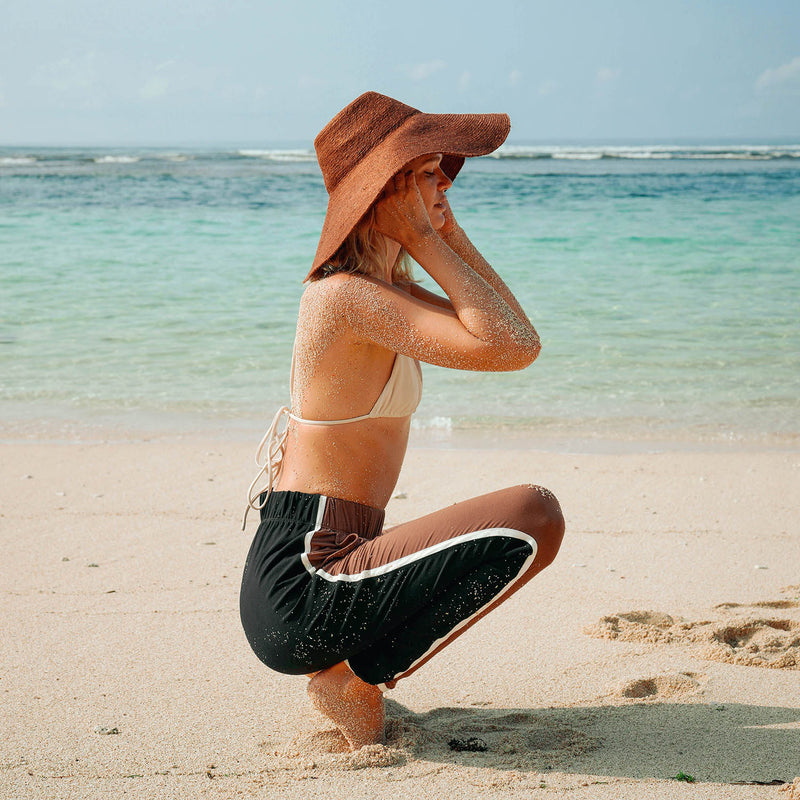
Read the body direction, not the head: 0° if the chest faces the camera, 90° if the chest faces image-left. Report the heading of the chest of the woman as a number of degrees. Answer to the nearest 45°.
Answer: approximately 270°

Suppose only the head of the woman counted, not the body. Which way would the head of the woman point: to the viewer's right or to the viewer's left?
to the viewer's right
